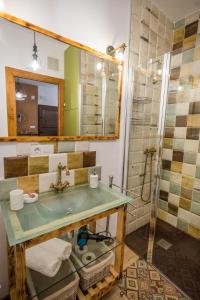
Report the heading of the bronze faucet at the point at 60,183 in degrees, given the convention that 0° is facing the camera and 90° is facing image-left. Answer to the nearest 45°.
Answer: approximately 315°

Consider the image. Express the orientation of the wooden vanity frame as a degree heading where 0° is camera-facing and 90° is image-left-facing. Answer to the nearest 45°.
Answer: approximately 315°

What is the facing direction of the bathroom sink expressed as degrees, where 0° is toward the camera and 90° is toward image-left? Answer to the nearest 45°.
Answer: approximately 315°

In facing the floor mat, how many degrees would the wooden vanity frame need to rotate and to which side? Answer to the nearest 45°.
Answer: approximately 45° to its left

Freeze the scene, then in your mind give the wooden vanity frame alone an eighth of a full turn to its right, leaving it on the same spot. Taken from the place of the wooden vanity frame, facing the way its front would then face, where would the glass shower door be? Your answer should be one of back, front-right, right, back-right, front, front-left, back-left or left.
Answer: back-left

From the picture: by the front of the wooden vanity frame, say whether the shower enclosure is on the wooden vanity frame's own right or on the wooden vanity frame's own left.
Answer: on the wooden vanity frame's own left
